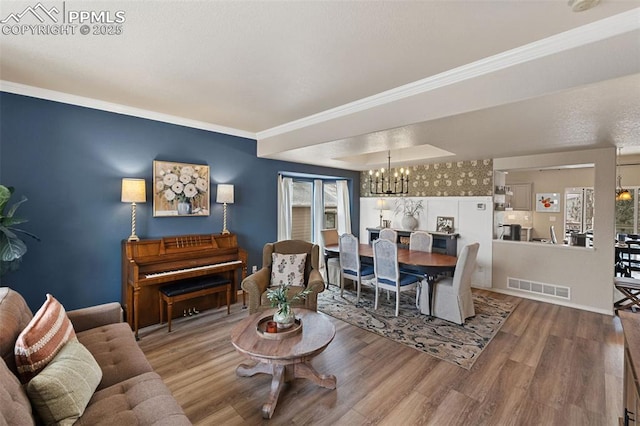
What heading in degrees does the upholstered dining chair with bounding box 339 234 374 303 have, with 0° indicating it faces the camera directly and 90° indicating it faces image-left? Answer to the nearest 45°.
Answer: approximately 225°

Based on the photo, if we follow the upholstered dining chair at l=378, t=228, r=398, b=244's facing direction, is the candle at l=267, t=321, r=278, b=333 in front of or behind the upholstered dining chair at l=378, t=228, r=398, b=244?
in front

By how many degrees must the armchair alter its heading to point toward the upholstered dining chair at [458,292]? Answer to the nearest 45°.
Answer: approximately 90° to its left

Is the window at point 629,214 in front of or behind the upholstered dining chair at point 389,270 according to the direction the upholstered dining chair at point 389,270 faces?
in front

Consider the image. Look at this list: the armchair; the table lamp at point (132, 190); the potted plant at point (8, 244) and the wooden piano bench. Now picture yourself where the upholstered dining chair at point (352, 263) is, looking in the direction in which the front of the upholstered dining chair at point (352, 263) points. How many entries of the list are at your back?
4

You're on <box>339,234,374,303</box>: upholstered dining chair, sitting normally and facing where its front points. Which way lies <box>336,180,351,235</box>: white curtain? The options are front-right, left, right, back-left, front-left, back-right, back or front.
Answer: front-left

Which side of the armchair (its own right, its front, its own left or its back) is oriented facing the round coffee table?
front

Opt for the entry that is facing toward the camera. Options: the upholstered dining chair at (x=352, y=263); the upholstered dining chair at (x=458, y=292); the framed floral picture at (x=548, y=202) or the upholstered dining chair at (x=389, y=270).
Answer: the framed floral picture

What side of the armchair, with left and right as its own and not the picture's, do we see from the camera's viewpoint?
front

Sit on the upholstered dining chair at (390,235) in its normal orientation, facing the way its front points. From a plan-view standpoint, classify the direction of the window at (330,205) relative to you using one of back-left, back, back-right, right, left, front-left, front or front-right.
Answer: right

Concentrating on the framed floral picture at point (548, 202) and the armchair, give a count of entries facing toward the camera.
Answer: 2

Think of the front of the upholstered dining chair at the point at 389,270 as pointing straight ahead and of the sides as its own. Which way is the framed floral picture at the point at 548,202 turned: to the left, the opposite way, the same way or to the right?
the opposite way

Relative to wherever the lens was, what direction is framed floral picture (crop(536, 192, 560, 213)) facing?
facing the viewer

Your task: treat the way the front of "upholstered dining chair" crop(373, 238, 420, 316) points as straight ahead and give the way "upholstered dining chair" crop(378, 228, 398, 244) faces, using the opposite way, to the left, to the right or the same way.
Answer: the opposite way
